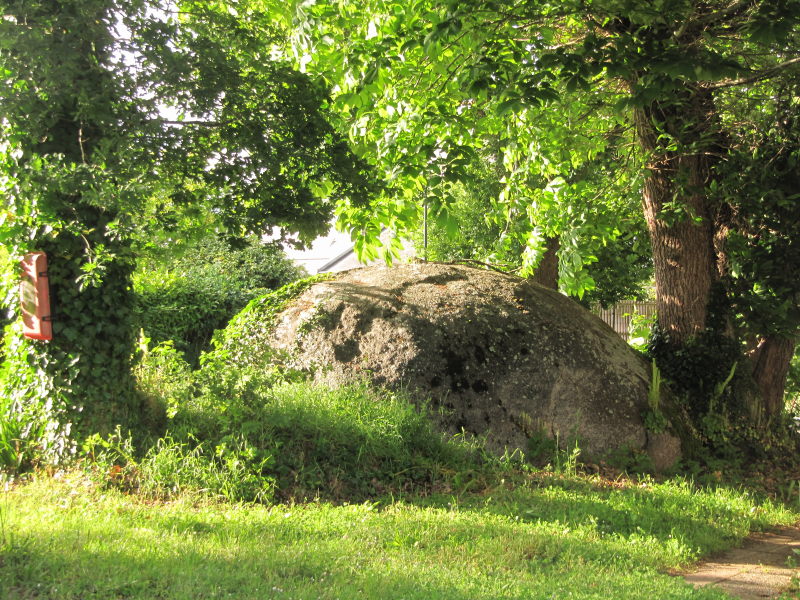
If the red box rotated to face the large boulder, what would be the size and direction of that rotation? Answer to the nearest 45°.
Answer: approximately 135° to its left

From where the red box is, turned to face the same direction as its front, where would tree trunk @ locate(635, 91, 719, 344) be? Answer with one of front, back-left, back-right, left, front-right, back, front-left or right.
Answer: back-left
